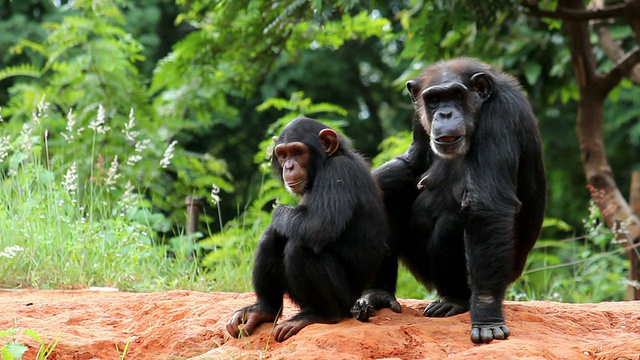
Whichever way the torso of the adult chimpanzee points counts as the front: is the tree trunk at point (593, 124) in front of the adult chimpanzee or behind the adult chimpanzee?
behind

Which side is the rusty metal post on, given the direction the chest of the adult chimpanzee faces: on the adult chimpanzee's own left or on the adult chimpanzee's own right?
on the adult chimpanzee's own right

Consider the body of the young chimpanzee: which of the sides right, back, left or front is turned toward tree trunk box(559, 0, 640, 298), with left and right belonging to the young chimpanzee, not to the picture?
back

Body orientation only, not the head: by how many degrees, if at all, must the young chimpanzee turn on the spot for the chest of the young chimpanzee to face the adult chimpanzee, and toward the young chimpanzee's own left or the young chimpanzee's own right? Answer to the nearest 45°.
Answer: approximately 135° to the young chimpanzee's own left

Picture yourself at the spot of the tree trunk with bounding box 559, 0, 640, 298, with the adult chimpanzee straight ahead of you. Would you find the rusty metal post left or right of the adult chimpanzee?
right

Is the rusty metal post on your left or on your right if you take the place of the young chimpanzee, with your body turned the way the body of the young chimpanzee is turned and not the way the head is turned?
on your right

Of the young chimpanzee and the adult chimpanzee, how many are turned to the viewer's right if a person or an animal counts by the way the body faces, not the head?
0
